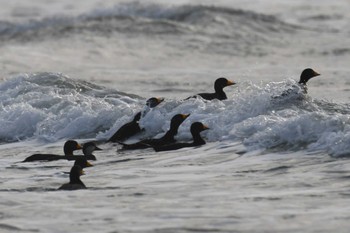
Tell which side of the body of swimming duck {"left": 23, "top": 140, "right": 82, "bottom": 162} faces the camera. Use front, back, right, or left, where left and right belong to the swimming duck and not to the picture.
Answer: right

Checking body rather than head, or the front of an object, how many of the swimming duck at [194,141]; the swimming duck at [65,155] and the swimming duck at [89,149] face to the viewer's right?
3

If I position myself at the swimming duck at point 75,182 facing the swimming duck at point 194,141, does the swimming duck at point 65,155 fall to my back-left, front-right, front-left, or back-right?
front-left

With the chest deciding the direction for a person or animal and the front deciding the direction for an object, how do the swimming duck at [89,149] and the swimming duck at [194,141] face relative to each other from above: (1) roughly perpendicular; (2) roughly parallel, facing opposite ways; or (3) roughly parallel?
roughly parallel

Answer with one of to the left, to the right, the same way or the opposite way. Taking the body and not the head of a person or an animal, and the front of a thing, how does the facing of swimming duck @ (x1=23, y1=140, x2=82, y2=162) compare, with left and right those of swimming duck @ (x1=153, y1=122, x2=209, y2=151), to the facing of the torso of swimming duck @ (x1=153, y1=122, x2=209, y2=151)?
the same way

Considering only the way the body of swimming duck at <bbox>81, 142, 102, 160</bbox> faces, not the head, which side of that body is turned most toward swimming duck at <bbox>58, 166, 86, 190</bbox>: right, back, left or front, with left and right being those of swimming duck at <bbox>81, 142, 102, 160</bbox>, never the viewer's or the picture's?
right

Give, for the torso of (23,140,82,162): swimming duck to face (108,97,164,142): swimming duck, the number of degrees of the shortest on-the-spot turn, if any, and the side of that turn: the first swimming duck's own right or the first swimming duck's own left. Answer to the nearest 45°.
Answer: approximately 45° to the first swimming duck's own left

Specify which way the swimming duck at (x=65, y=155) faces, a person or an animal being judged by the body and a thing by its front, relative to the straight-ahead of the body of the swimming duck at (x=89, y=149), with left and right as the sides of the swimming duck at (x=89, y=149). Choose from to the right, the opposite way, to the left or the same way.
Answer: the same way

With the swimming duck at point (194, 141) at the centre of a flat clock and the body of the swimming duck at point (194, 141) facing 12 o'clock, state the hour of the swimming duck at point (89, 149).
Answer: the swimming duck at point (89, 149) is roughly at 6 o'clock from the swimming duck at point (194, 141).

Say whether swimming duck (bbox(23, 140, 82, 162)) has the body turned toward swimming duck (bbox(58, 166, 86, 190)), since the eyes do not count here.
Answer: no

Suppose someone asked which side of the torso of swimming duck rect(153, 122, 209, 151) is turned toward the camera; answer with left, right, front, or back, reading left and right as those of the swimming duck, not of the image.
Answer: right

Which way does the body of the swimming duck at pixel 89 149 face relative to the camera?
to the viewer's right
